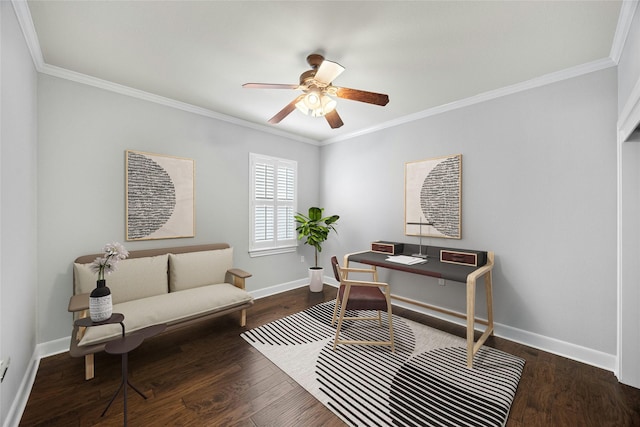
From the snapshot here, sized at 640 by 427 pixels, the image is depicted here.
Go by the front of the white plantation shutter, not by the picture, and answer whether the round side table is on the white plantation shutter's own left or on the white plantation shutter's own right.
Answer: on the white plantation shutter's own right

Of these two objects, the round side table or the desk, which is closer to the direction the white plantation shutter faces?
the desk

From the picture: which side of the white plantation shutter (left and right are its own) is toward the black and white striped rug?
front

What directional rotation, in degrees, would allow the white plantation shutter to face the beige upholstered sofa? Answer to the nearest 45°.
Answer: approximately 90° to its right

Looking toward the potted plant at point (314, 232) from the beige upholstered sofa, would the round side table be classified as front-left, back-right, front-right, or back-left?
back-right

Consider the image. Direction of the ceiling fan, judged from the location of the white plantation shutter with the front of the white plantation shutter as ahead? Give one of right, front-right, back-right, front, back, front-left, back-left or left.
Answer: front-right

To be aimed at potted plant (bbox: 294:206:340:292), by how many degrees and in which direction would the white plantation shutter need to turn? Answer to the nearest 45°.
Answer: approximately 45° to its left

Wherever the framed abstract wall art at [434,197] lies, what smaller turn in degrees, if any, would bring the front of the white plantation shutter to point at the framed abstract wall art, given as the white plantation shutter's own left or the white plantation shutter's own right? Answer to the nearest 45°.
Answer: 0° — it already faces it

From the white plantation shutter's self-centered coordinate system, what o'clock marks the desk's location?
The desk is roughly at 12 o'clock from the white plantation shutter.

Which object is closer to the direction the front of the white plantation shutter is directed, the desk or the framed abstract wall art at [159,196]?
the desk

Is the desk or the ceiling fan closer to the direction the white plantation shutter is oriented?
the desk

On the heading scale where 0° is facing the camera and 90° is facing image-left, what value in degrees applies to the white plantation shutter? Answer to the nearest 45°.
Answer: approximately 315°
